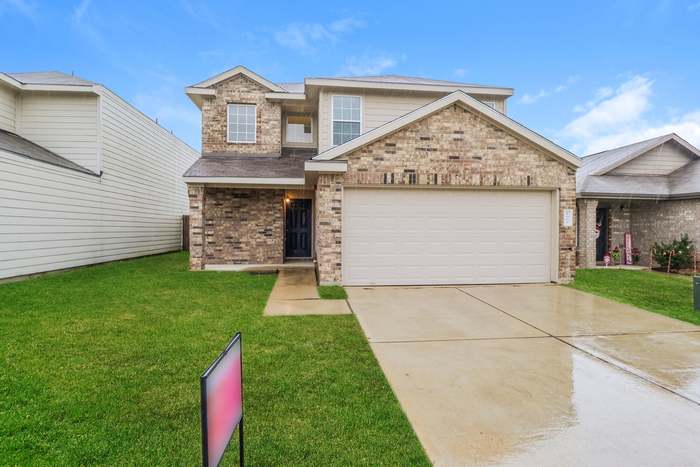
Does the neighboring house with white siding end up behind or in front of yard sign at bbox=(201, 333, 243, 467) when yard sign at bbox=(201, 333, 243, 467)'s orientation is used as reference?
behind

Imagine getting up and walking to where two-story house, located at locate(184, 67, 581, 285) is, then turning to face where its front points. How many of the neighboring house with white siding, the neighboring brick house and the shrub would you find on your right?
1

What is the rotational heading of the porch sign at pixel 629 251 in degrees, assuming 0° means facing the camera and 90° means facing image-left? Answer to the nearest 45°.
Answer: approximately 0°

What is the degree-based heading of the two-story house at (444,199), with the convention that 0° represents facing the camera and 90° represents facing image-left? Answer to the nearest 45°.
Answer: approximately 0°

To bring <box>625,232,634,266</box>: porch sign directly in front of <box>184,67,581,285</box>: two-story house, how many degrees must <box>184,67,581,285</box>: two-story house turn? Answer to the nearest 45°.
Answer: approximately 135° to its left

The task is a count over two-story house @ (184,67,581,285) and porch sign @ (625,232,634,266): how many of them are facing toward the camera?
2

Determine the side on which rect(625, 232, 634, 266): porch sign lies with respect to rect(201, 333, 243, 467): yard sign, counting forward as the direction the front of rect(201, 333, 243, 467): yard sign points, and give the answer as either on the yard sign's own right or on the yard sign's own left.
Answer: on the yard sign's own left

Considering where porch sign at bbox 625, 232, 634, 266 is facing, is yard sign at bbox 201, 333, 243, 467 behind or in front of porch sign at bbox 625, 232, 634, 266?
in front
